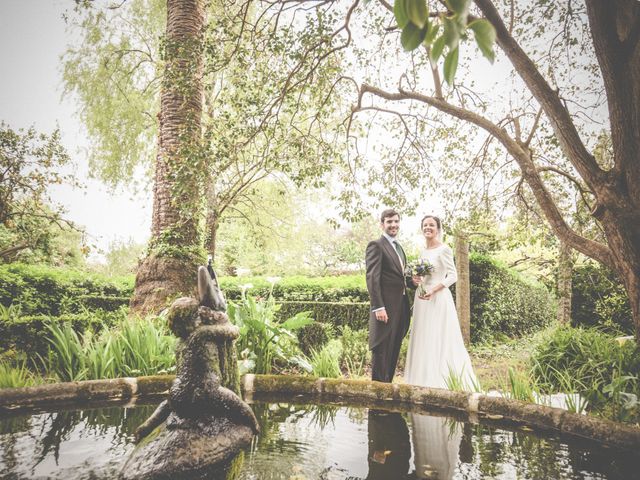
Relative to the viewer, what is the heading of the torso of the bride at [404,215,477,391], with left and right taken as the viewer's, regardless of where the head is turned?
facing the viewer and to the left of the viewer

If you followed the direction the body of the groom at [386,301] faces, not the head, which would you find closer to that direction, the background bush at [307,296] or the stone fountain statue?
the stone fountain statue

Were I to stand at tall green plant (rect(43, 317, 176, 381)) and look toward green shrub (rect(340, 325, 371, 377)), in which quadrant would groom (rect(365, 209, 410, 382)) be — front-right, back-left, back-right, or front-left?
front-right

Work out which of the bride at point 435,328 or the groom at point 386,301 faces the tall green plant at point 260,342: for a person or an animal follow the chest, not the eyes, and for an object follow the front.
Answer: the bride

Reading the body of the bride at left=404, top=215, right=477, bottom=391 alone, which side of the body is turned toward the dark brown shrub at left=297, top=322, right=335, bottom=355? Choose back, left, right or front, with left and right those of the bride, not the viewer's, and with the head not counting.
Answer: right

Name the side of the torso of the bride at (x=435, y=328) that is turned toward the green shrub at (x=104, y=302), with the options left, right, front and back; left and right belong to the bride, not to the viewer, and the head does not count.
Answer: right

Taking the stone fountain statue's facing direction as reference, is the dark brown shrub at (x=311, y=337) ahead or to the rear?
ahead

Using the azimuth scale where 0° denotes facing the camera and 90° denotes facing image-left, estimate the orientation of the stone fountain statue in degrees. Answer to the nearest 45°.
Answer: approximately 225°

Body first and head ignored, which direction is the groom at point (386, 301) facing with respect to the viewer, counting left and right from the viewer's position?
facing the viewer and to the right of the viewer

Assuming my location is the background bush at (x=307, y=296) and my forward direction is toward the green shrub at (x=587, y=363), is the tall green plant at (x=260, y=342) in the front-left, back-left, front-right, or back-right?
front-right
